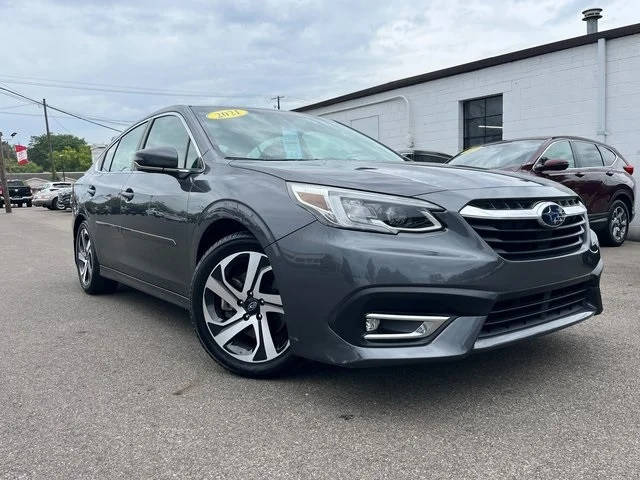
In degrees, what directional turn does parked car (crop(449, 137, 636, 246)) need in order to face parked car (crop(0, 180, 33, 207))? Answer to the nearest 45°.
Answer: approximately 90° to its right

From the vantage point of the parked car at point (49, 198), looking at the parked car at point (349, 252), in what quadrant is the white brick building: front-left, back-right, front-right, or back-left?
front-left

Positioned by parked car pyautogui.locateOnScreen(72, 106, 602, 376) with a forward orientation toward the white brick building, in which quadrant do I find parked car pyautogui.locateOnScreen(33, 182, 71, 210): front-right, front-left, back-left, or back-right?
front-left

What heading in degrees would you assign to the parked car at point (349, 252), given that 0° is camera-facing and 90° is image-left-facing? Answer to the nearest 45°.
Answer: approximately 315°

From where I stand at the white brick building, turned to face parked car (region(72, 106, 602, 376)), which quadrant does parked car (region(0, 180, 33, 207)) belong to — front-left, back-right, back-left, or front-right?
back-right

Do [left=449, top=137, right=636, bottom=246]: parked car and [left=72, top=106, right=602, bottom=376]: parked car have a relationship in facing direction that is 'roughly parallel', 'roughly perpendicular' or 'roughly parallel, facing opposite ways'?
roughly perpendicular

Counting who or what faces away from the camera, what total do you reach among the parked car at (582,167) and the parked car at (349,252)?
0

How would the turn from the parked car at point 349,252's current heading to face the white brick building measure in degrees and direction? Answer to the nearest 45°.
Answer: approximately 135° to its left

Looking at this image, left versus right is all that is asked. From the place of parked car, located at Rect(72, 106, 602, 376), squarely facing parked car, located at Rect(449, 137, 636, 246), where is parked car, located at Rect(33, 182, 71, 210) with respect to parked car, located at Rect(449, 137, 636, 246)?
left

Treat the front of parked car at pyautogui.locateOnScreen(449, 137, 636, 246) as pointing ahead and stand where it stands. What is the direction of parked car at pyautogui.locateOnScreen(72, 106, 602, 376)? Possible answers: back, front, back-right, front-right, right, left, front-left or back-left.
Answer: front-left

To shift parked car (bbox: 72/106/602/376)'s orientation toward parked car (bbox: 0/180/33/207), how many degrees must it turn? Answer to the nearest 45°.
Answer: approximately 180°

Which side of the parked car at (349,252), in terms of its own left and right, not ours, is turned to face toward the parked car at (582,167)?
left
